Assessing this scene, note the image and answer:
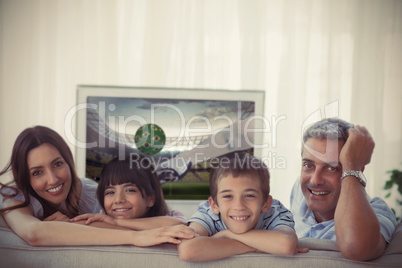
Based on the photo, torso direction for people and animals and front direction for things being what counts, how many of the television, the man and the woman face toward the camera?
3

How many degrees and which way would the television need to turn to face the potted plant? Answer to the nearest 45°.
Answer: approximately 90° to its left

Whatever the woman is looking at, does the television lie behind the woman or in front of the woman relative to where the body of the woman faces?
behind

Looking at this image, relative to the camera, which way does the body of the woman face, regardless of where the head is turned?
toward the camera

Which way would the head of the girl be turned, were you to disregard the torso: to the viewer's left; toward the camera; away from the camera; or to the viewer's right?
toward the camera

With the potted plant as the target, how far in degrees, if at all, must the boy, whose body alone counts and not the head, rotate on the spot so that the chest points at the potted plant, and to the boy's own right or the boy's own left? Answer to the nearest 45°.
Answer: approximately 135° to the boy's own left

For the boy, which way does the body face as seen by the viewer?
toward the camera

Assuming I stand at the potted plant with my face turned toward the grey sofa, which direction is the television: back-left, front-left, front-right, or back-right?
front-right

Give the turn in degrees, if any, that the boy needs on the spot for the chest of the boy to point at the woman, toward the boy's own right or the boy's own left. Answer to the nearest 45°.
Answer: approximately 90° to the boy's own right

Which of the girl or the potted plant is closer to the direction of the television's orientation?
the girl

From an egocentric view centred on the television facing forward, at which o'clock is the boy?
The boy is roughly at 12 o'clock from the television.

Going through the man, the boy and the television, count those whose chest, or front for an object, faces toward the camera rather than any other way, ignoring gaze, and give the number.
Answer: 3

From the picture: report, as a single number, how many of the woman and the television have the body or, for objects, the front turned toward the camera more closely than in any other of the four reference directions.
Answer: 2

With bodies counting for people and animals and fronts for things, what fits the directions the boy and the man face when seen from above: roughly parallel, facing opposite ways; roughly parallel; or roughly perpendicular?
roughly parallel

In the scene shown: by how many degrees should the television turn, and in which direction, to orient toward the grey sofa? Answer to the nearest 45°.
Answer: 0° — it already faces it

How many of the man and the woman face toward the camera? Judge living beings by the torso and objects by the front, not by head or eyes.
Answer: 2

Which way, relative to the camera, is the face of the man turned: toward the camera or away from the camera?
toward the camera
